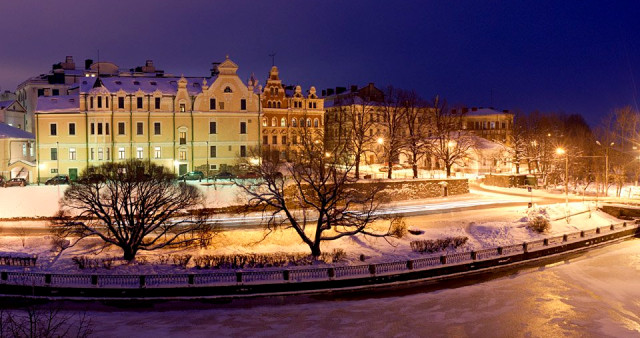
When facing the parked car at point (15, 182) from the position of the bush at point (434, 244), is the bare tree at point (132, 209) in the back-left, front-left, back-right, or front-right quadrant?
front-left

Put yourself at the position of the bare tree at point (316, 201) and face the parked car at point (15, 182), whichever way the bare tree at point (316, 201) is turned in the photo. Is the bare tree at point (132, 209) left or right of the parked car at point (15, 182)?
left

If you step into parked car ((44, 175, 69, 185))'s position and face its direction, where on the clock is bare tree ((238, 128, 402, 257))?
The bare tree is roughly at 8 o'clock from the parked car.

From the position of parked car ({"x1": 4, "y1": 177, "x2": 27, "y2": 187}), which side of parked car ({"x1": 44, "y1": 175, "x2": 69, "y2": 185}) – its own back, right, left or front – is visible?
front

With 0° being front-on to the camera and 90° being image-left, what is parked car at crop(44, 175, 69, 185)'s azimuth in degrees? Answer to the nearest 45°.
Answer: approximately 90°

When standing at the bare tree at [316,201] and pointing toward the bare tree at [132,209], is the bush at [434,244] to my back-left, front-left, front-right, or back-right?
back-left

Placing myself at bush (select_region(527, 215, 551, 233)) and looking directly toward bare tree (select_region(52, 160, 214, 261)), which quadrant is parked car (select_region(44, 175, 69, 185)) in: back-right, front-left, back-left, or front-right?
front-right

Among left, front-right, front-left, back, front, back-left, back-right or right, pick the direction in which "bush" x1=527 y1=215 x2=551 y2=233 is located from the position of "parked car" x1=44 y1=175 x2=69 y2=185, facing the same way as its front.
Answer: back-left

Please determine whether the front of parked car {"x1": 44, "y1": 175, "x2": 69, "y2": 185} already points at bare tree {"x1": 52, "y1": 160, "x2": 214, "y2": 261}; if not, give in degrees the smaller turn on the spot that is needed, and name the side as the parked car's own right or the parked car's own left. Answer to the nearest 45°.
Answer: approximately 90° to the parked car's own left
